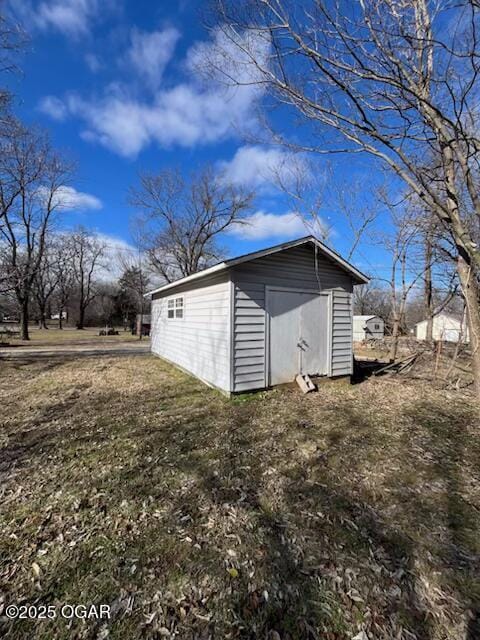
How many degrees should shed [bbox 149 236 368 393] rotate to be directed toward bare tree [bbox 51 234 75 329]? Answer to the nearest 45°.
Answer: approximately 180°

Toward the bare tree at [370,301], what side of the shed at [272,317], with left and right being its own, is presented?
left

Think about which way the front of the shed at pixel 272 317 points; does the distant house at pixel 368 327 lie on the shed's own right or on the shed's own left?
on the shed's own left

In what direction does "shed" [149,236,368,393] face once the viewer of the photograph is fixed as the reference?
facing the viewer and to the right of the viewer

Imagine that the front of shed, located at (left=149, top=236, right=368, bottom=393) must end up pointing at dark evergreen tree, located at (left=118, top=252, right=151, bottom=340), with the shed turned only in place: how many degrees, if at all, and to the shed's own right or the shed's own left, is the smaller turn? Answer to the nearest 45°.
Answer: approximately 180°

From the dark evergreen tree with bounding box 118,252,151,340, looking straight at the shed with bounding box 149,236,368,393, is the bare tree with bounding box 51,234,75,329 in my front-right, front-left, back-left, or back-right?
back-right
